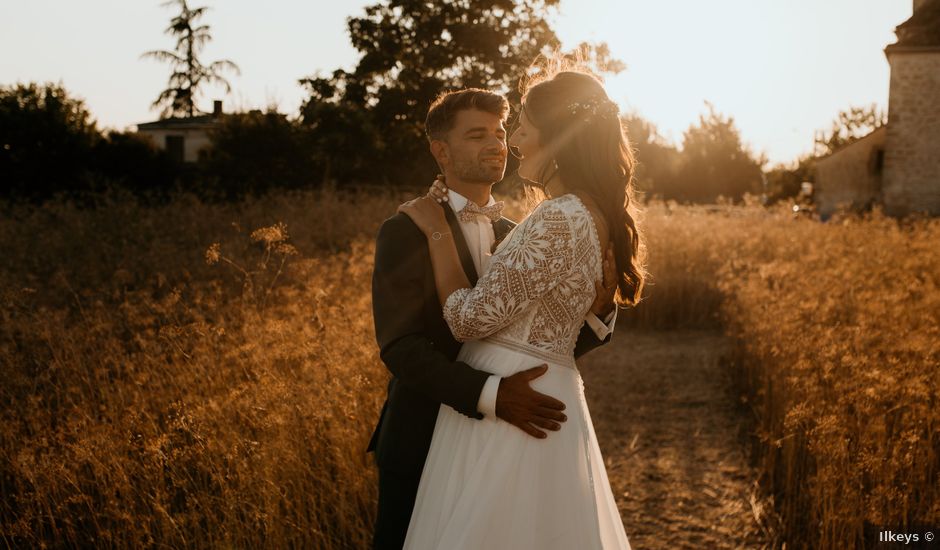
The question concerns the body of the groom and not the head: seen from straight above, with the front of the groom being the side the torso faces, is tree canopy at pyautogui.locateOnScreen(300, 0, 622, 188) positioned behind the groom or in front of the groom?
behind

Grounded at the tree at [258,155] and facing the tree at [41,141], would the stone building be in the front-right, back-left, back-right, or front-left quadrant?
back-left

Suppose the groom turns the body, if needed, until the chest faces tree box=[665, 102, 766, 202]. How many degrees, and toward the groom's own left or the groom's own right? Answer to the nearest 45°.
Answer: approximately 135° to the groom's own left

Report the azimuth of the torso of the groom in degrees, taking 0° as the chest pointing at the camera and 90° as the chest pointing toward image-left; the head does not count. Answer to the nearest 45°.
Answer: approximately 315°

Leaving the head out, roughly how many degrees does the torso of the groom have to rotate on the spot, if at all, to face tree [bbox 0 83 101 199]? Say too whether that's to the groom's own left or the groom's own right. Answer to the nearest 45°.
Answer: approximately 180°

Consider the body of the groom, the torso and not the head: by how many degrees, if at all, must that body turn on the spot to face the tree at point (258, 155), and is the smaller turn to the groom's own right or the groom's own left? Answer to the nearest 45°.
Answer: approximately 135° to the groom's own left

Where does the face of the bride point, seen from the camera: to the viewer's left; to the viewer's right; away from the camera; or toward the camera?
to the viewer's left

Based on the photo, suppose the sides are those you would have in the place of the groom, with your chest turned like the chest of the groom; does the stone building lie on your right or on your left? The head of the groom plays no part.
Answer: on your left
